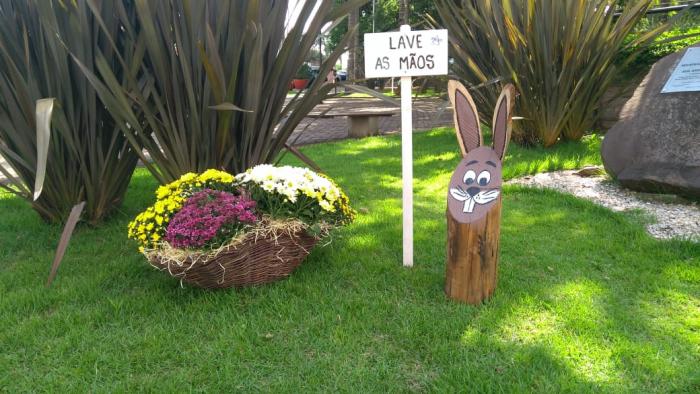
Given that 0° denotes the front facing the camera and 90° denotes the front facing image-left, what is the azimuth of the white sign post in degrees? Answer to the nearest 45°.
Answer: approximately 0°

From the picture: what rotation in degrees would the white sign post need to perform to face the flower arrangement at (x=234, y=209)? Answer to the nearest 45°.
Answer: approximately 45° to its right

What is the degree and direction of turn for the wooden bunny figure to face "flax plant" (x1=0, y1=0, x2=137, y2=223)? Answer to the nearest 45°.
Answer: approximately 90° to its right

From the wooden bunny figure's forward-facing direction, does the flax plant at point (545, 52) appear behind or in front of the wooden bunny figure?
behind

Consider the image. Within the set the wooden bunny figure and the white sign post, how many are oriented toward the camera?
2

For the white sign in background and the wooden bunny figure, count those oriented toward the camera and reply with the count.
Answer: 2

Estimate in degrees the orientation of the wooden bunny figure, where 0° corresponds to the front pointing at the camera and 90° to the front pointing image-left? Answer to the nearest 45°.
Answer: approximately 0°
